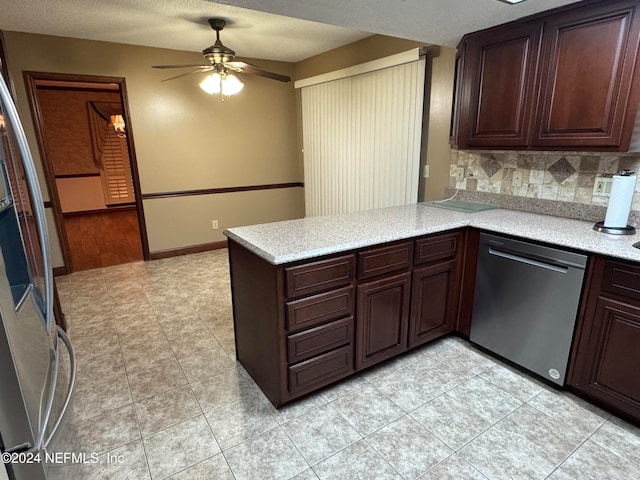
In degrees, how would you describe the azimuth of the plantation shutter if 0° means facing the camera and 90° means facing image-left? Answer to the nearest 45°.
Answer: approximately 0°

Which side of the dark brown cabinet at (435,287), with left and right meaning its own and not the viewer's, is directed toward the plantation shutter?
back

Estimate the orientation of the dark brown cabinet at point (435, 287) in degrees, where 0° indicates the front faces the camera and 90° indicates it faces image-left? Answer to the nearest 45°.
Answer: approximately 315°

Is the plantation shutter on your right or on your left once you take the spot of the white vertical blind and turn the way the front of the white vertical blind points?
on your right

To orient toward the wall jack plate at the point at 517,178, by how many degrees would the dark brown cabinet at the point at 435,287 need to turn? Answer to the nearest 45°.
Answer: approximately 90° to its left

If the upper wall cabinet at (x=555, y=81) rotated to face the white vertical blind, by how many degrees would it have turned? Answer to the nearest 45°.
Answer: approximately 90° to its right
